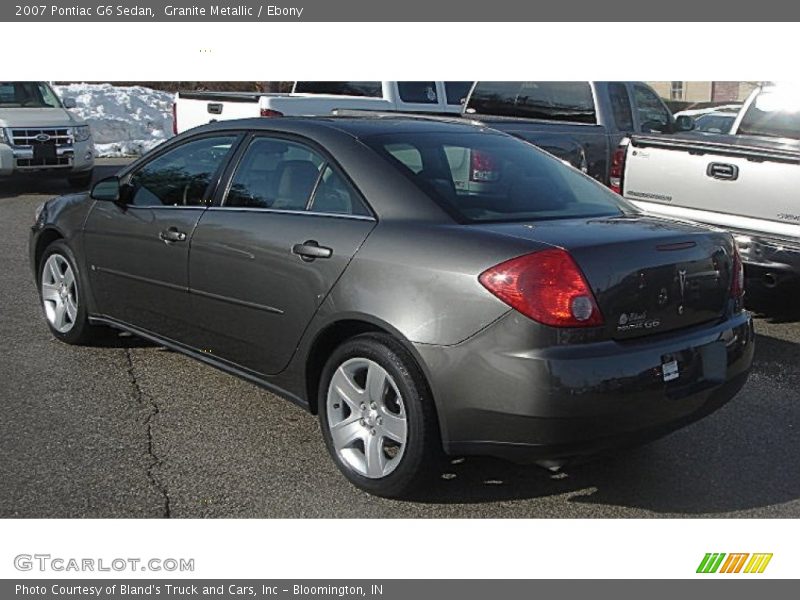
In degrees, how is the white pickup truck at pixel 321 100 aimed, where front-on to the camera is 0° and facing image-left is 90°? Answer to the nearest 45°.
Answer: approximately 225°

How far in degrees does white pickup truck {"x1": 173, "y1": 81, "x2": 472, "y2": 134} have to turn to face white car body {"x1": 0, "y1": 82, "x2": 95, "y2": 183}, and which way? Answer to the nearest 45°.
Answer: approximately 135° to its left

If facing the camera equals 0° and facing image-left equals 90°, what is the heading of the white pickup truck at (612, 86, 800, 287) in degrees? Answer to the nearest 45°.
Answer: approximately 225°

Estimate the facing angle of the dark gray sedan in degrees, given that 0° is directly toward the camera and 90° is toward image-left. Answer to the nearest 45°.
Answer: approximately 135°

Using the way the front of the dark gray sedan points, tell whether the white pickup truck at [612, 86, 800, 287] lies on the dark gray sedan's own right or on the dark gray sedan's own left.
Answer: on the dark gray sedan's own right

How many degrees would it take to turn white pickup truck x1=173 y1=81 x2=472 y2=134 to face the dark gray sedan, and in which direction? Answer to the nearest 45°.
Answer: approximately 135° to its right

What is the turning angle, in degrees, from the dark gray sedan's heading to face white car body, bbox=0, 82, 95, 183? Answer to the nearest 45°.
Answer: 0° — it already faces it
